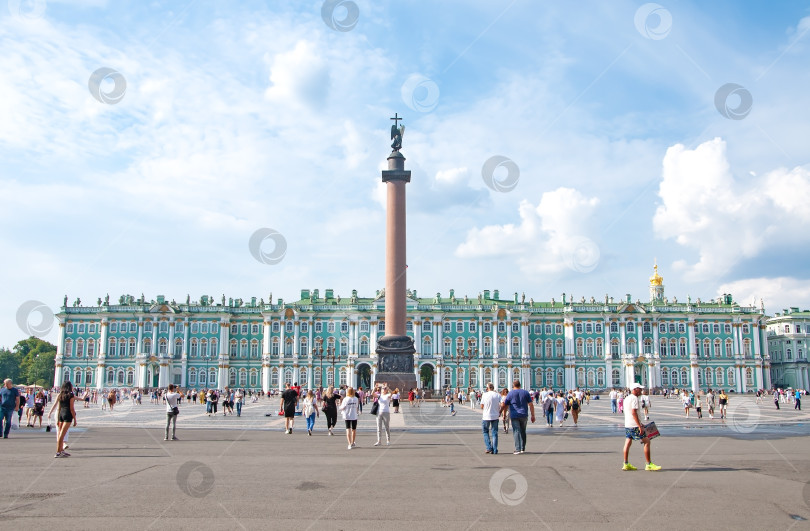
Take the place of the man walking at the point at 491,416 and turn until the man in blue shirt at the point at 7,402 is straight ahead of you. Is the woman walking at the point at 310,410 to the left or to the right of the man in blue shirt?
right

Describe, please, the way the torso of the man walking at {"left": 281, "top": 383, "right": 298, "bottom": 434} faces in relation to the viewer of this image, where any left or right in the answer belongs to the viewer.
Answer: facing away from the viewer

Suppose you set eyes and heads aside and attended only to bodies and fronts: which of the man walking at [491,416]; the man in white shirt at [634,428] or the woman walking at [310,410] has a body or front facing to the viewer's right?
the man in white shirt

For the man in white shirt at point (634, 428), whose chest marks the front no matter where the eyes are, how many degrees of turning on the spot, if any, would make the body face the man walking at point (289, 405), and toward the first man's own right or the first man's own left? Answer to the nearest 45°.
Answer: approximately 135° to the first man's own left

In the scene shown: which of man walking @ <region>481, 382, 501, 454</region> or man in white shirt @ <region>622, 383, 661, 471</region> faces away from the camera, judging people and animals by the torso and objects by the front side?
the man walking

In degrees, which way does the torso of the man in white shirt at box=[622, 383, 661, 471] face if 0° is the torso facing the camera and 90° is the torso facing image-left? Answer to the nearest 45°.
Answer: approximately 270°
